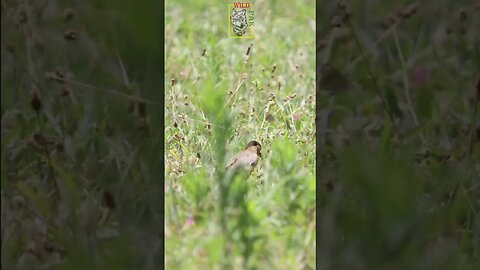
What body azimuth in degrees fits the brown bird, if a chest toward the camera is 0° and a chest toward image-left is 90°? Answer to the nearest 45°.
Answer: approximately 270°
